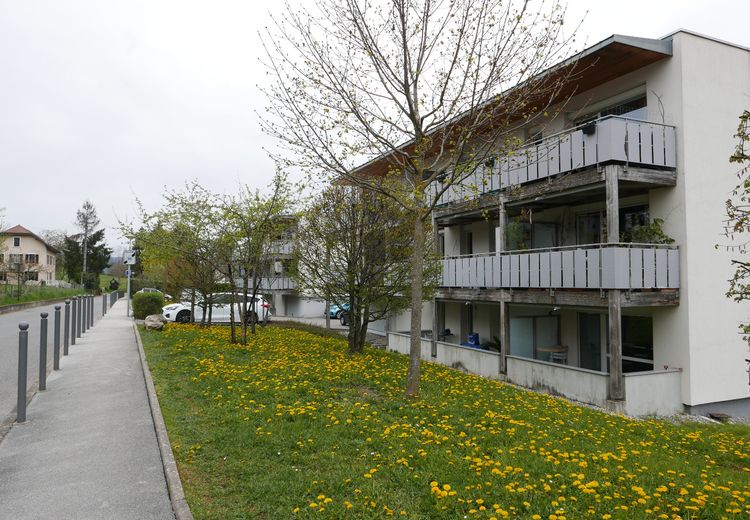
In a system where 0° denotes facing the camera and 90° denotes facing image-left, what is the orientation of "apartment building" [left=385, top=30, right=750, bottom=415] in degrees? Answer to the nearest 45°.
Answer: approximately 45°

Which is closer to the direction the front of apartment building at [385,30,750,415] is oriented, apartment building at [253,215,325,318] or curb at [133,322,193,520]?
the curb

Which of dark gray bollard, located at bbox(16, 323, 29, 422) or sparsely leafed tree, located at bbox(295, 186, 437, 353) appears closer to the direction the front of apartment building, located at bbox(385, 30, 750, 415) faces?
the dark gray bollard

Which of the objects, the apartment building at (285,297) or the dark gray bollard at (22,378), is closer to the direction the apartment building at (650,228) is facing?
the dark gray bollard

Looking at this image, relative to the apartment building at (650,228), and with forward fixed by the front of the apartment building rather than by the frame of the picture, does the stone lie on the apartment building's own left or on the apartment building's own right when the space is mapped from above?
on the apartment building's own right

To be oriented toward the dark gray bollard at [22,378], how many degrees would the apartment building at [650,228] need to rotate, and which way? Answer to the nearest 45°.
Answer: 0° — it already faces it

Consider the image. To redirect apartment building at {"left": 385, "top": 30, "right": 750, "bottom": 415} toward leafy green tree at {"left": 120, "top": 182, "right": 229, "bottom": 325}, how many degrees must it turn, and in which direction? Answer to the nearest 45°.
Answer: approximately 45° to its right
